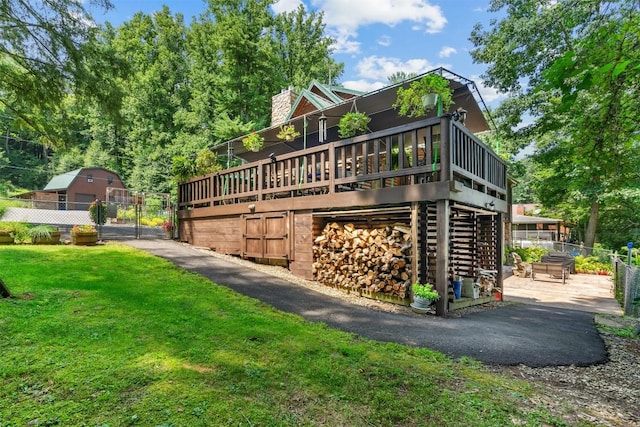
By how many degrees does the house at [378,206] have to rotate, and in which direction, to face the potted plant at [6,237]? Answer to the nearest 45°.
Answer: approximately 45° to its right

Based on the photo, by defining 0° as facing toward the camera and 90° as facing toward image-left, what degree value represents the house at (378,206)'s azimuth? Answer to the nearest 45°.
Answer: approximately 45°

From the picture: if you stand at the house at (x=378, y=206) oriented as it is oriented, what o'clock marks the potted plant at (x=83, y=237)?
The potted plant is roughly at 2 o'clock from the house.

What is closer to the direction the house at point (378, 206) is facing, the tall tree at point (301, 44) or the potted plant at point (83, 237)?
the potted plant

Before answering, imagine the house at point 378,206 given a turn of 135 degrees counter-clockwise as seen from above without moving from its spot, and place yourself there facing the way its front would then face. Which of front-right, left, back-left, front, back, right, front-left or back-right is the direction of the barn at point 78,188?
back-left
